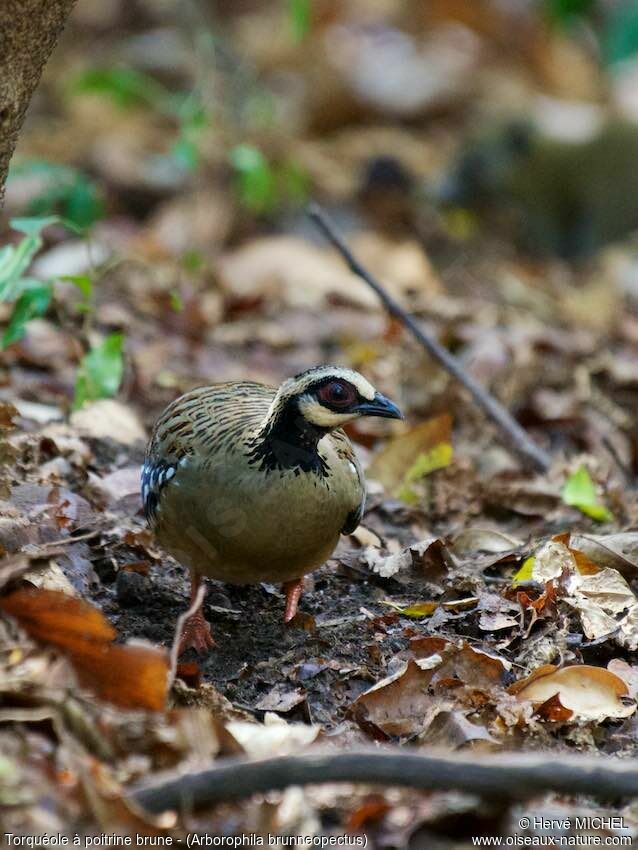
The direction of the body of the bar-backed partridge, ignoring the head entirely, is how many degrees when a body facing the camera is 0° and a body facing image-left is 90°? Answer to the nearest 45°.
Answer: approximately 315°

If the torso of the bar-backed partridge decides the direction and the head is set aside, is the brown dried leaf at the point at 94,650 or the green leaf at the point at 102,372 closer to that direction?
the brown dried leaf

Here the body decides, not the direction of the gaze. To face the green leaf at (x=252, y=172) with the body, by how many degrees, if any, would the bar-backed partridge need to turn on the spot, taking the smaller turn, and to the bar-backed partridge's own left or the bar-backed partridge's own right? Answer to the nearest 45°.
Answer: approximately 135° to the bar-backed partridge's own left

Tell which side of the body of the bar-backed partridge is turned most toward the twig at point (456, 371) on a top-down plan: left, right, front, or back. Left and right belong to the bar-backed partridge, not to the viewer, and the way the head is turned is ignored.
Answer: left

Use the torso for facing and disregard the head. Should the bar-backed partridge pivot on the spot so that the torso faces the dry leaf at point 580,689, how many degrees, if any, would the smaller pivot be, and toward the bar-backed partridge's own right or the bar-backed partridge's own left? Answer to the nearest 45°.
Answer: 0° — it already faces it

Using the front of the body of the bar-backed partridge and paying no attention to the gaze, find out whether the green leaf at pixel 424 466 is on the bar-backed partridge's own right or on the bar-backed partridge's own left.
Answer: on the bar-backed partridge's own left

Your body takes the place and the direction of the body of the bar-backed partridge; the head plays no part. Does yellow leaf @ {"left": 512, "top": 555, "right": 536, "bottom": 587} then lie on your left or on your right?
on your left

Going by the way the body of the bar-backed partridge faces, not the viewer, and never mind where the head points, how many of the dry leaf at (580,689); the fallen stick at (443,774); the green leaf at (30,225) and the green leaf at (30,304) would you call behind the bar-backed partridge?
2

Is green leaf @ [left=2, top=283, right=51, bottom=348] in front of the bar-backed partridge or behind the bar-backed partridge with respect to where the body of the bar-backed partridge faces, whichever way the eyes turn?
behind
